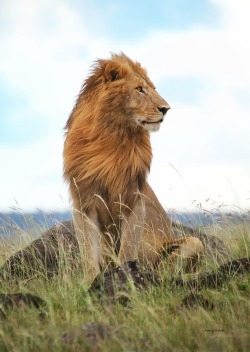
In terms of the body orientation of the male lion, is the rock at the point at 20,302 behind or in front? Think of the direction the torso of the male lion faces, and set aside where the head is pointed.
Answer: in front

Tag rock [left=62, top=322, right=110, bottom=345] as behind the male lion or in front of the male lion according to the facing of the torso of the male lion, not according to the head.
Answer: in front
